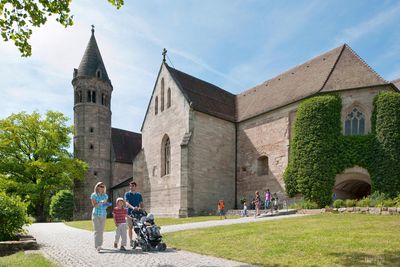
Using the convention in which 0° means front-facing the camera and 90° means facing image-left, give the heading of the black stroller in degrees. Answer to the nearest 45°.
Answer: approximately 315°

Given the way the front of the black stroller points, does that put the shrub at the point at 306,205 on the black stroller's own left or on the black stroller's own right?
on the black stroller's own left
